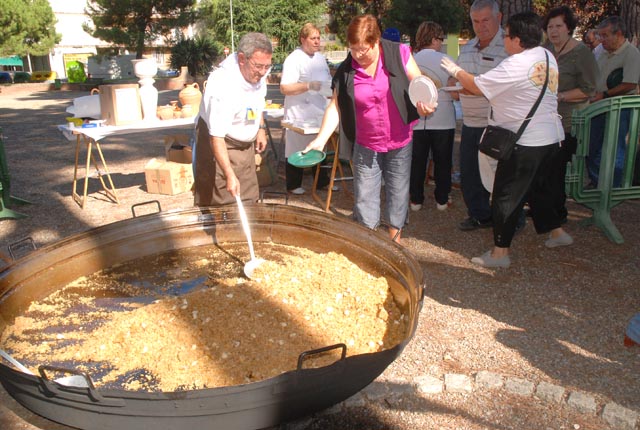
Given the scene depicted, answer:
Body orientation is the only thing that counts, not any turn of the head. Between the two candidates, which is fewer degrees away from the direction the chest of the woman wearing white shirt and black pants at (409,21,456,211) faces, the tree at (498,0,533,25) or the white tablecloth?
the tree

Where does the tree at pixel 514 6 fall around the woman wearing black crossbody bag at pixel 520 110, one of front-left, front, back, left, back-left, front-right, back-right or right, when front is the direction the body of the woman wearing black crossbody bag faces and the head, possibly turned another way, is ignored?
front-right

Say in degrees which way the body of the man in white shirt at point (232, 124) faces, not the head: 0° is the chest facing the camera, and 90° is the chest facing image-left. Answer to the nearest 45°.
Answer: approximately 315°

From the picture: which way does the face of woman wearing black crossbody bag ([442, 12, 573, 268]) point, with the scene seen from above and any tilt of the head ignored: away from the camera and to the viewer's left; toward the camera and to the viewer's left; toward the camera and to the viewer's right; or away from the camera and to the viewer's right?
away from the camera and to the viewer's left

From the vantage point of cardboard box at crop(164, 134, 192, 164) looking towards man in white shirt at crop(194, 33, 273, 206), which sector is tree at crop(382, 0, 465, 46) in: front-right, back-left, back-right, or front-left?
back-left

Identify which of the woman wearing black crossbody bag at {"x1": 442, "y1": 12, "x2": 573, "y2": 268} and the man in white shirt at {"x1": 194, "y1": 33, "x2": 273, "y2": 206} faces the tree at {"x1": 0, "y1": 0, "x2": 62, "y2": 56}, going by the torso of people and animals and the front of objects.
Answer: the woman wearing black crossbody bag

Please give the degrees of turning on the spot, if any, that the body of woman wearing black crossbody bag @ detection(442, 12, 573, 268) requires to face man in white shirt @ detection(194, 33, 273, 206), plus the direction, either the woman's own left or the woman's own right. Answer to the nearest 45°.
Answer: approximately 45° to the woman's own left

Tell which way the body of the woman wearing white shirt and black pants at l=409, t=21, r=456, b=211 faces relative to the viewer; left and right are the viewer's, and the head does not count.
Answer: facing away from the viewer and to the right of the viewer
